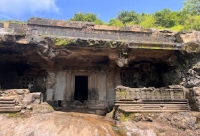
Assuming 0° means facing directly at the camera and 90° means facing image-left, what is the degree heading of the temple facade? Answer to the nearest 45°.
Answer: approximately 0°

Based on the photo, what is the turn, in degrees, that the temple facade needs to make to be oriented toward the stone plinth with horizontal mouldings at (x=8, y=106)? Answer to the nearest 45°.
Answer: approximately 45° to its right
